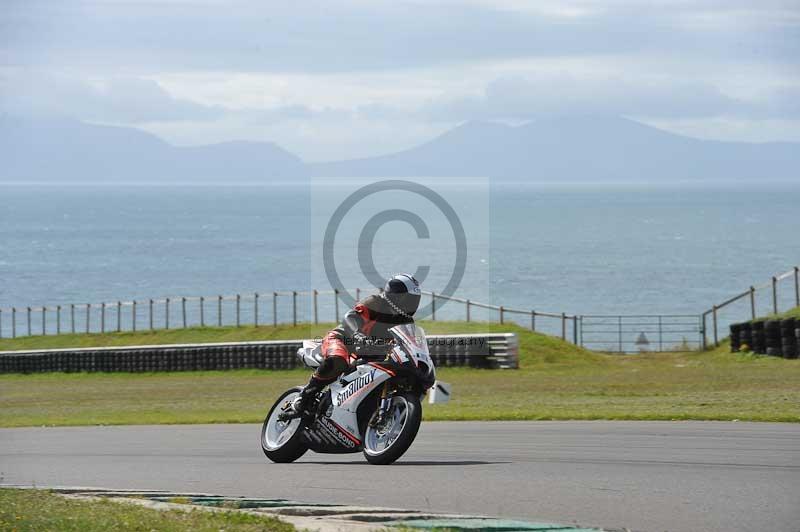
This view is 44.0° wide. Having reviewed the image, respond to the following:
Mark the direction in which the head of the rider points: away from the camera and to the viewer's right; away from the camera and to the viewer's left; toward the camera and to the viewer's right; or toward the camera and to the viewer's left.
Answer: toward the camera and to the viewer's right

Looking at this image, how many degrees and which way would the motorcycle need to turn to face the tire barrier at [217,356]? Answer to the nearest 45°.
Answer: approximately 135° to its left

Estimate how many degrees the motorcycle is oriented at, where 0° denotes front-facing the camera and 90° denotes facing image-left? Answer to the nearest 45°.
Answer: approximately 315°

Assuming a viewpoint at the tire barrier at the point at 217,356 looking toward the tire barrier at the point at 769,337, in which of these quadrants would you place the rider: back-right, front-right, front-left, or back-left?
front-right

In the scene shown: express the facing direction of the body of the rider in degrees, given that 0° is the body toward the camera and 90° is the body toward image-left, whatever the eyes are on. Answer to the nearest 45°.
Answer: approximately 315°

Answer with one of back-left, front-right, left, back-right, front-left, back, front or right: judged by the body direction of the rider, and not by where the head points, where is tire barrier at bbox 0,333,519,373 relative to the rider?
back-left

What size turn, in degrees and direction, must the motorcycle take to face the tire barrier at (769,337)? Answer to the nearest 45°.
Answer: approximately 90° to its left
